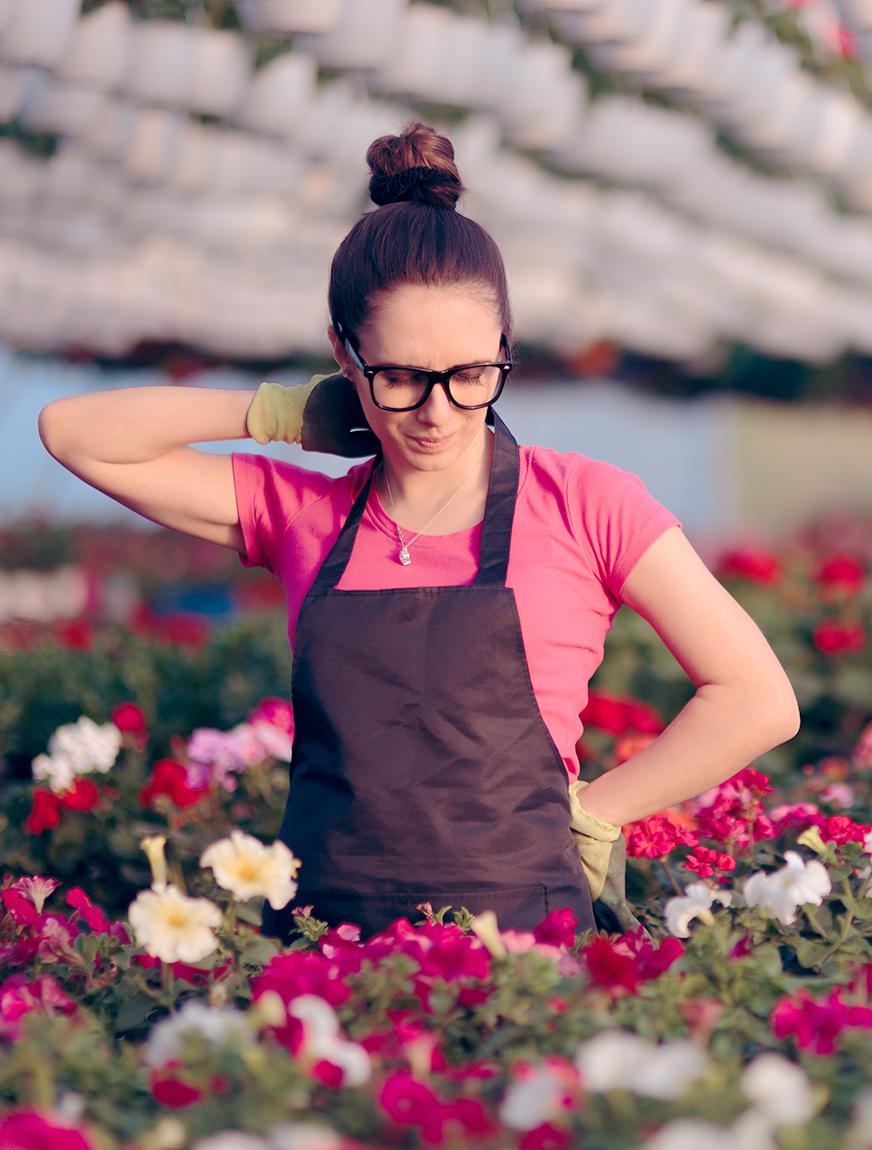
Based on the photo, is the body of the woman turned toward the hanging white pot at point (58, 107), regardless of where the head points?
no

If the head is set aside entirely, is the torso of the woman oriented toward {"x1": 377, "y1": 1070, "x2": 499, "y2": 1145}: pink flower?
yes

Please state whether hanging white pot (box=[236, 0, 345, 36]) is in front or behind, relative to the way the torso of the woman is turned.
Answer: behind

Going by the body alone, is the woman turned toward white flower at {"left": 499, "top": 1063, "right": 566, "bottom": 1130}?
yes

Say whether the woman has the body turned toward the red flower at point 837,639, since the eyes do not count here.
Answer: no

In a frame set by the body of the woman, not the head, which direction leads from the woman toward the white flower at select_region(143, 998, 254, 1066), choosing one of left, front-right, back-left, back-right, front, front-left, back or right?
front

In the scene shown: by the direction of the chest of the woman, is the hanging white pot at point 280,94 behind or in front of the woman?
behind

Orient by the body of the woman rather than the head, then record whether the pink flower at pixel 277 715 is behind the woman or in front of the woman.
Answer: behind

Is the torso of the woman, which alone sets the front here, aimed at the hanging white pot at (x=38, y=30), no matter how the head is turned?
no

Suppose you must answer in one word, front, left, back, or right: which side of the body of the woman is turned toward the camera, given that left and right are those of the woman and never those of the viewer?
front

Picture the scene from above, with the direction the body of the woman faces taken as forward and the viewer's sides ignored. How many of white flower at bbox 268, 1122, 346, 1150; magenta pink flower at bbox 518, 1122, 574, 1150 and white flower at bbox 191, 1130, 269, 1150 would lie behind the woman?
0

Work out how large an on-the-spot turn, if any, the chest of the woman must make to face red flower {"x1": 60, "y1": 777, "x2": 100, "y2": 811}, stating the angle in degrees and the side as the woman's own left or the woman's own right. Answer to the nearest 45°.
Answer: approximately 135° to the woman's own right

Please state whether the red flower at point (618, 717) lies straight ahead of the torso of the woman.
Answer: no

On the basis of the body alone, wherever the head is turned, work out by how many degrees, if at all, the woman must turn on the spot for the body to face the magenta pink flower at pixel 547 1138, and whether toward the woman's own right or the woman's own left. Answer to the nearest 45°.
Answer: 0° — they already face it

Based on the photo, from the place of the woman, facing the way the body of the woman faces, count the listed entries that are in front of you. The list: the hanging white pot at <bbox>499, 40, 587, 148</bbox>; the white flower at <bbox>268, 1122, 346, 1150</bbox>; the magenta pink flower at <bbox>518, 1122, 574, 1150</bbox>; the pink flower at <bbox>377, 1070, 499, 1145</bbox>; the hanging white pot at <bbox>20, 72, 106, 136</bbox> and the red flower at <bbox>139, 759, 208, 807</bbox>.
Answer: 3

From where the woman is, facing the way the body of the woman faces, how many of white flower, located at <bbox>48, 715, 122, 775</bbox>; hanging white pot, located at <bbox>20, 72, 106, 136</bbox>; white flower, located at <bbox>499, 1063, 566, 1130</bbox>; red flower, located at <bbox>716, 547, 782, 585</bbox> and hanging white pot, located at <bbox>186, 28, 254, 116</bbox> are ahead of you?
1

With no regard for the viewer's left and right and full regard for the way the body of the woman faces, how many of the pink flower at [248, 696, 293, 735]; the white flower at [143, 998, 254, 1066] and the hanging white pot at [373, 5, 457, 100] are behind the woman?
2
